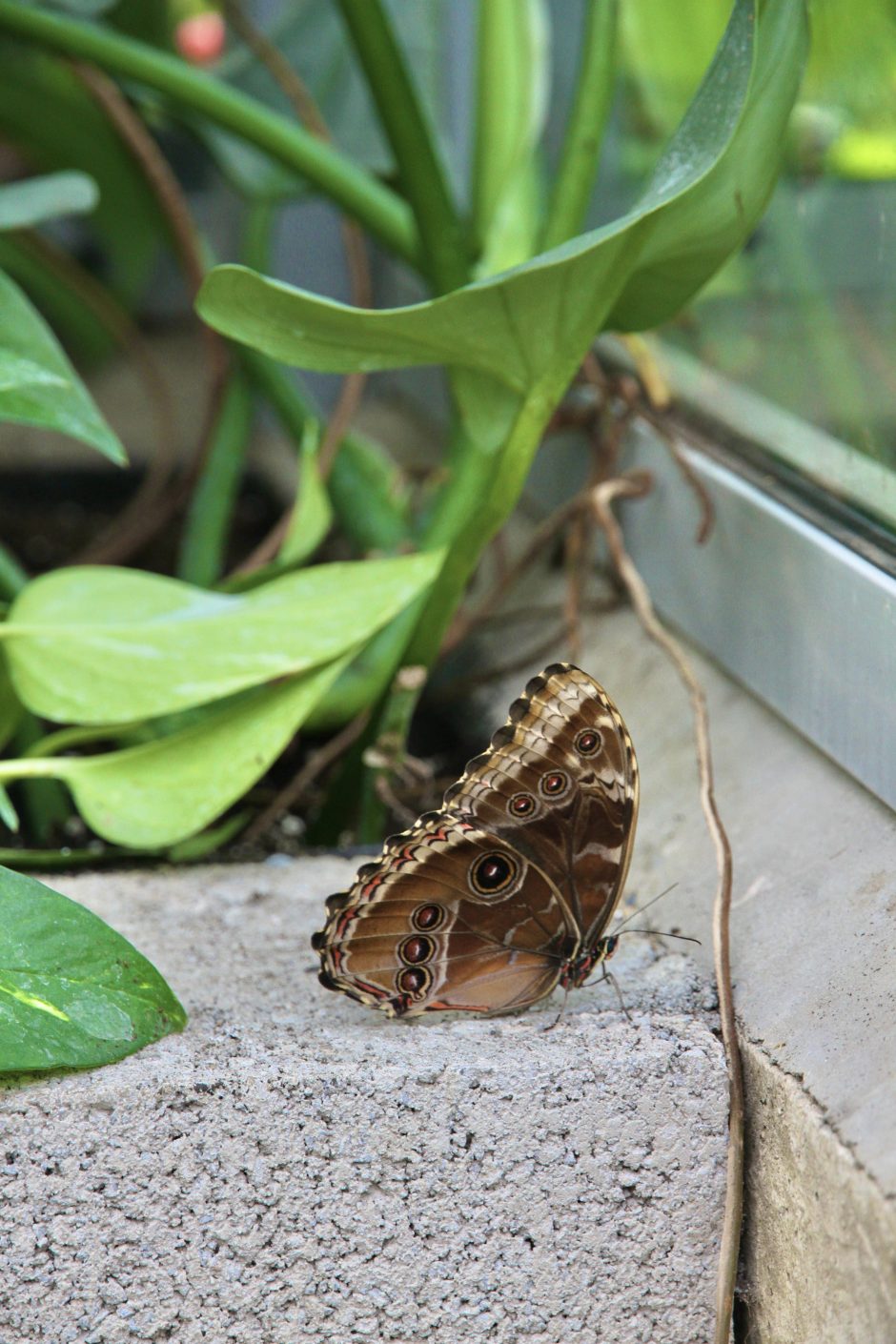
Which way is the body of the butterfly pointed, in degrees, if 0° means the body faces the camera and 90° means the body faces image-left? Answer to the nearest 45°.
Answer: approximately 270°
